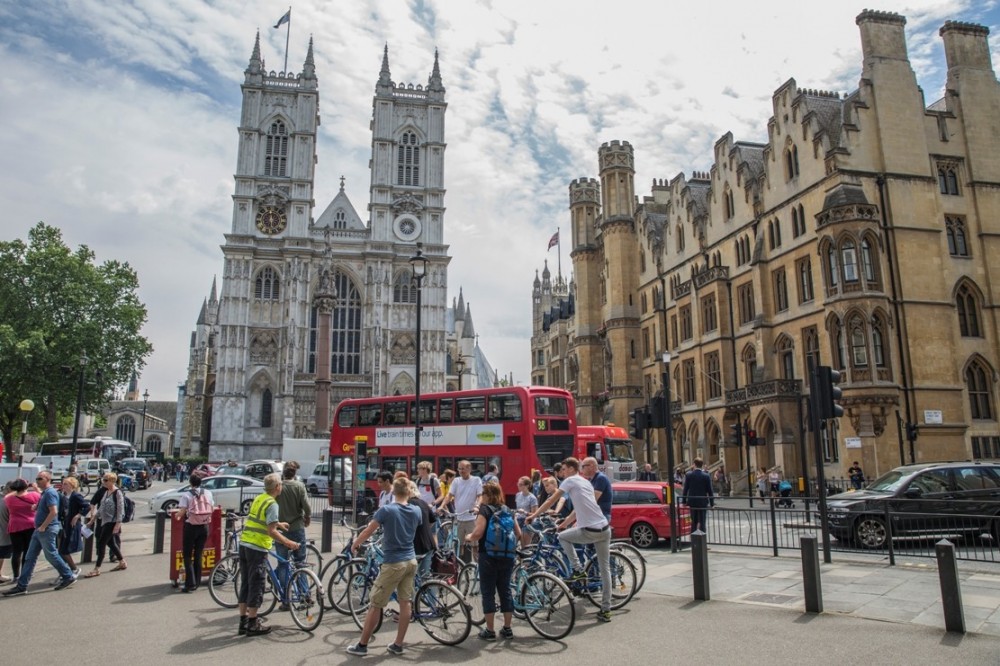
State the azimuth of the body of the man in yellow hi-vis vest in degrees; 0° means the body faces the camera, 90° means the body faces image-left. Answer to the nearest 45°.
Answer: approximately 225°

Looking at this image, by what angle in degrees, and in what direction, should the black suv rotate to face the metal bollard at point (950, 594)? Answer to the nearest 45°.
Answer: approximately 90° to its left

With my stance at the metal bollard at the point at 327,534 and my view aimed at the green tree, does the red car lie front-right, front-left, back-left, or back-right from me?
back-right

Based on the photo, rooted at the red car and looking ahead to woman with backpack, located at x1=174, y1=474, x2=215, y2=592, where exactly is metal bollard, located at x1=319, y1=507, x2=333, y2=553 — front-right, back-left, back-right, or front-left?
front-right

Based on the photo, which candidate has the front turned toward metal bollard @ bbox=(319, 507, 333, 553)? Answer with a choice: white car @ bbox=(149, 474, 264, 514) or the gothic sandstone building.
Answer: the gothic sandstone building

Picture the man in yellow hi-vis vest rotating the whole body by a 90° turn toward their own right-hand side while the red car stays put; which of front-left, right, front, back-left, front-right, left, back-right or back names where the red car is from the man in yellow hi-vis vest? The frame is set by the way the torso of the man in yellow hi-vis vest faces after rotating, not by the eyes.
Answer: left

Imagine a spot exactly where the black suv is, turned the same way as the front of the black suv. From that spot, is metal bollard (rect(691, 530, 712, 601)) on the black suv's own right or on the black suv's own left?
on the black suv's own left

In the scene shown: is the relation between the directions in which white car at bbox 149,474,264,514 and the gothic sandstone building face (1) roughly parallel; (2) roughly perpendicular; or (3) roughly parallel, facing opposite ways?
roughly parallel

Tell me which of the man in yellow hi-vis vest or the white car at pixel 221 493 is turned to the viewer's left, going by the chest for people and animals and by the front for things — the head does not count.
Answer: the white car

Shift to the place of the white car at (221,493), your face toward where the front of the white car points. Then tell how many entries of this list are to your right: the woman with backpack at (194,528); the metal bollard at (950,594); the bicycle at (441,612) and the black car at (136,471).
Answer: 1

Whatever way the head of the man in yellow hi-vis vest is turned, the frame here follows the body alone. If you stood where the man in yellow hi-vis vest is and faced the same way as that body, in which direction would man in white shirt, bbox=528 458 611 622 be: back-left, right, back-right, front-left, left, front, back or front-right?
front-right

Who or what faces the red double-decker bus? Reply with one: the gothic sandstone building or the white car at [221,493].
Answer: the gothic sandstone building

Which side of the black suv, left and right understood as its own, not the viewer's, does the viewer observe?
left
